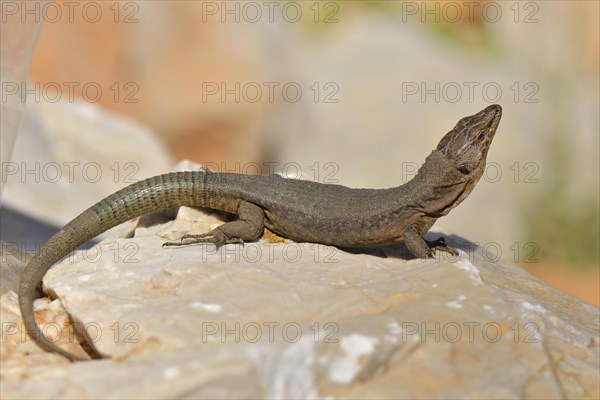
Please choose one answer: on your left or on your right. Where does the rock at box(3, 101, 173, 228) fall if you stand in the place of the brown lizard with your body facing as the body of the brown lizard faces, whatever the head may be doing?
on your left

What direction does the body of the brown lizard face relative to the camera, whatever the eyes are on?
to the viewer's right
